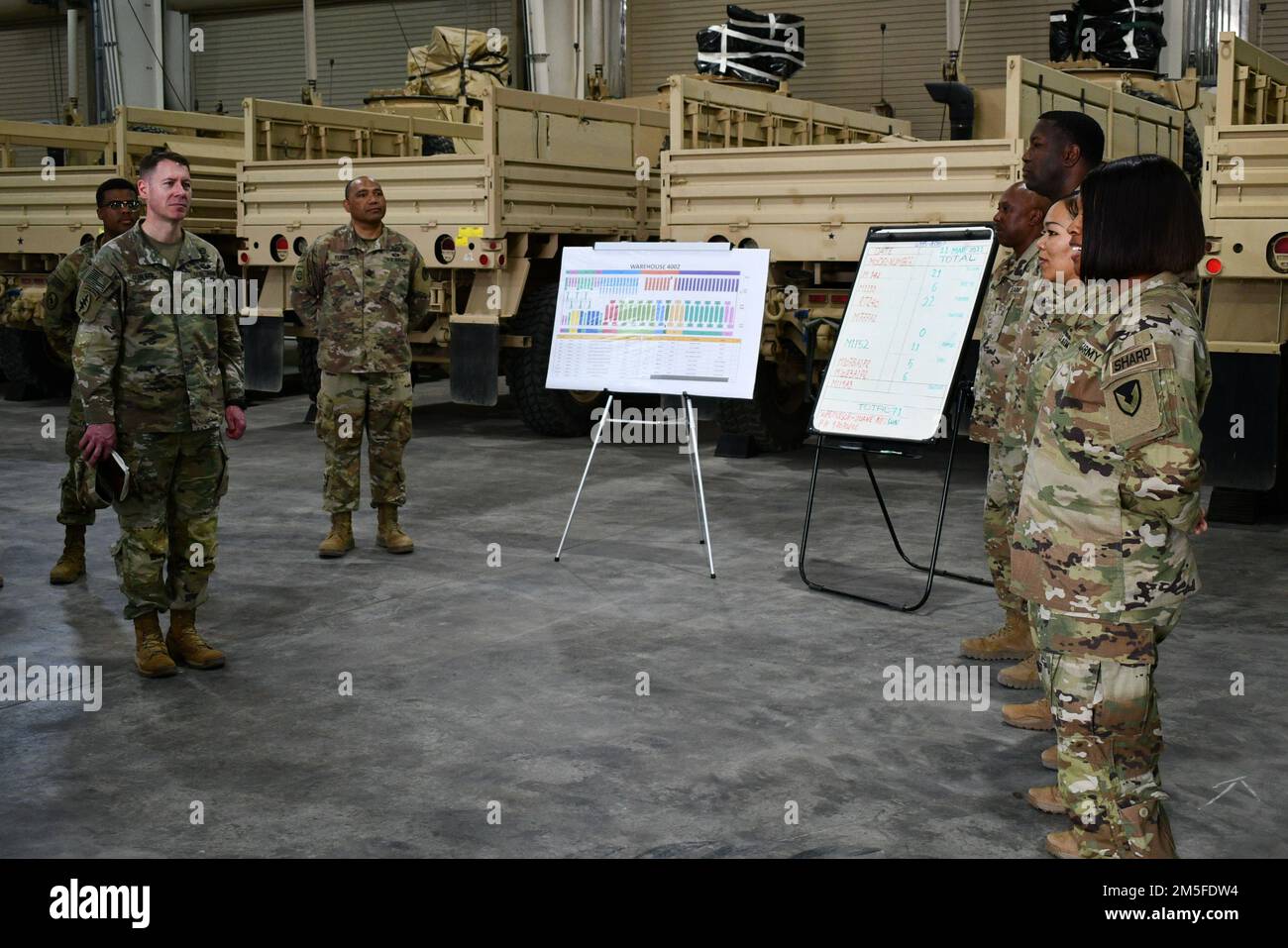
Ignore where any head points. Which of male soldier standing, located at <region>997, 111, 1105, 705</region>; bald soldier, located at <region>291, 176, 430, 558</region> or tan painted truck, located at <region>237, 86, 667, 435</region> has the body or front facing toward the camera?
the bald soldier

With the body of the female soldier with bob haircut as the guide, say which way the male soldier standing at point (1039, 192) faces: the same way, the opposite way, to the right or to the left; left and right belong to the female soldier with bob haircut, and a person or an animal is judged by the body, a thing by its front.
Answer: the same way

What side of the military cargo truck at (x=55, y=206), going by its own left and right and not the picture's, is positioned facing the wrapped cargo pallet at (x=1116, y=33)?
right

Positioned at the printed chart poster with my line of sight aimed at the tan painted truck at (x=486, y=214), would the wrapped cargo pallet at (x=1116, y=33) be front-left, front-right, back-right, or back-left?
front-right

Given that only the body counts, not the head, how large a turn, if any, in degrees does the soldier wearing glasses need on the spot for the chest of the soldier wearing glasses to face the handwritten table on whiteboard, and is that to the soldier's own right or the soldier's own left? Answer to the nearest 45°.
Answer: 0° — they already face it

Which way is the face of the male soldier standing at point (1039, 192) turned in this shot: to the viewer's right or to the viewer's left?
to the viewer's left

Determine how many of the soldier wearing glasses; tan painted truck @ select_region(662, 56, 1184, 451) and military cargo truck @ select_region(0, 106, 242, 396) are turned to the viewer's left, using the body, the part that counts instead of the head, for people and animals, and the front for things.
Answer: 0

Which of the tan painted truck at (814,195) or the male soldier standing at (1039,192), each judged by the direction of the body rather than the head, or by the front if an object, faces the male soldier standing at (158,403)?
the male soldier standing at (1039,192)

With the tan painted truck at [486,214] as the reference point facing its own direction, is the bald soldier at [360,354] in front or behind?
behind

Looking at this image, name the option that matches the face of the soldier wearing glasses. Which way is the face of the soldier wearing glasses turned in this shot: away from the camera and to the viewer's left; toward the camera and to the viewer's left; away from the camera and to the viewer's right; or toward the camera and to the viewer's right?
toward the camera and to the viewer's right

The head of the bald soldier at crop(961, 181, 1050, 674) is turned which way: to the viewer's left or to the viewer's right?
to the viewer's left

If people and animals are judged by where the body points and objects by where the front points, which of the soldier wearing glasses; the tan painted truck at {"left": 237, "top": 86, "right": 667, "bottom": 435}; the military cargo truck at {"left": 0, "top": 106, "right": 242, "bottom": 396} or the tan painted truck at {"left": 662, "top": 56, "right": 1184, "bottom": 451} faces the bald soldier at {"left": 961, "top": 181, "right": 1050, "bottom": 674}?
the soldier wearing glasses

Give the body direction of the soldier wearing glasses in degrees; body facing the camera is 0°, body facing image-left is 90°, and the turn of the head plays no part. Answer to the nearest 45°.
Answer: approximately 315°

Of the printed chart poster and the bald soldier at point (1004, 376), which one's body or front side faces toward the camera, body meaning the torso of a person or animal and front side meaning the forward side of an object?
the printed chart poster

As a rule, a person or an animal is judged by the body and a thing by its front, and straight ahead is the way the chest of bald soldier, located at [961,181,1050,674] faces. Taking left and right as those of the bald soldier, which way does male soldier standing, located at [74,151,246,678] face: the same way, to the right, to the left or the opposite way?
the opposite way

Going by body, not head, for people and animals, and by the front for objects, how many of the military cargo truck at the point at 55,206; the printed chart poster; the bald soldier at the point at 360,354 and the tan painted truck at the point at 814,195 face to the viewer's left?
0
